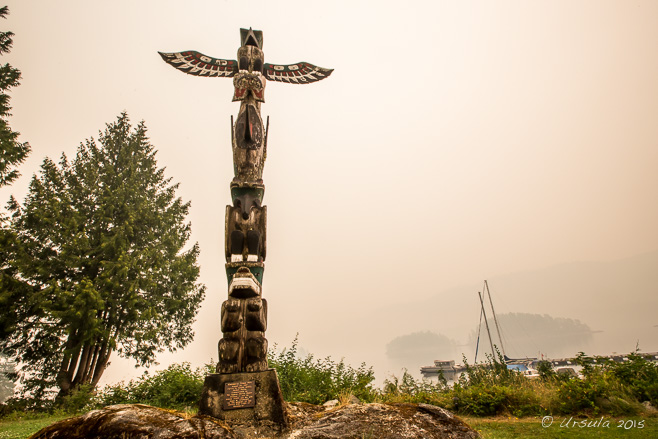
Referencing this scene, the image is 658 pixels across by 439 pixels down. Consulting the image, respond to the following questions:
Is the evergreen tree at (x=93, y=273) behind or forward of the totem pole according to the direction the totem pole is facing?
behind

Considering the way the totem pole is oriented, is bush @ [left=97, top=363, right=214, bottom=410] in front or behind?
behind

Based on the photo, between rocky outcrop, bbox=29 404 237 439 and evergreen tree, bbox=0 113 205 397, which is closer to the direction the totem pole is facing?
the rocky outcrop
